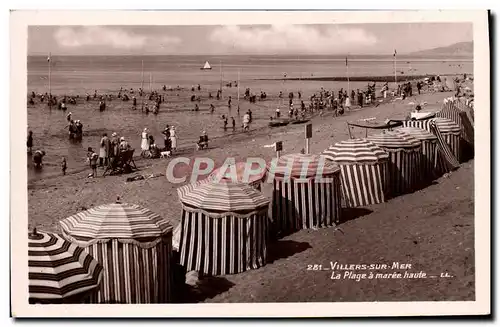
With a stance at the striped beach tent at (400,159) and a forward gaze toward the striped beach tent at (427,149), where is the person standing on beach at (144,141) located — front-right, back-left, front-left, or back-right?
back-left

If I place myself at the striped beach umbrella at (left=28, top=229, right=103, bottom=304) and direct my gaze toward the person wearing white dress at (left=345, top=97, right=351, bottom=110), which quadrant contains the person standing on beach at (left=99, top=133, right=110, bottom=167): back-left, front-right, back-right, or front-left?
front-left
